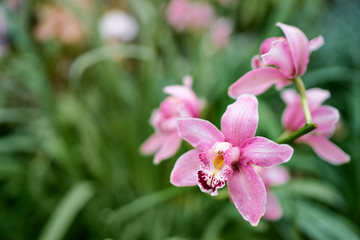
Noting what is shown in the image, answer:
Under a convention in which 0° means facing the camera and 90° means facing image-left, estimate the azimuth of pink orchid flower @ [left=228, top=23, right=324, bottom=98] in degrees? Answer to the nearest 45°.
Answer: approximately 90°

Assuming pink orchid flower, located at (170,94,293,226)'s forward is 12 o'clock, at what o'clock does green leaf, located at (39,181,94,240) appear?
The green leaf is roughly at 3 o'clock from the pink orchid flower.

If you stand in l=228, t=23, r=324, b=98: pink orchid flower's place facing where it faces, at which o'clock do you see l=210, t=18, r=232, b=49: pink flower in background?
The pink flower in background is roughly at 3 o'clock from the pink orchid flower.

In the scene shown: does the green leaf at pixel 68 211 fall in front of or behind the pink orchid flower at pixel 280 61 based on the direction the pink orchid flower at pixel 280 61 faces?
in front

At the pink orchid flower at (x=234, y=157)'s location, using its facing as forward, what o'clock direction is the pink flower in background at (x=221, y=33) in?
The pink flower in background is roughly at 5 o'clock from the pink orchid flower.

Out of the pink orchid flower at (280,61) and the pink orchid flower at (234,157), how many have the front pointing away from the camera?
0

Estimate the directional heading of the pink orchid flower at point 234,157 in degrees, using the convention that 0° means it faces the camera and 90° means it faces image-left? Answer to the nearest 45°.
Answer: approximately 45°
